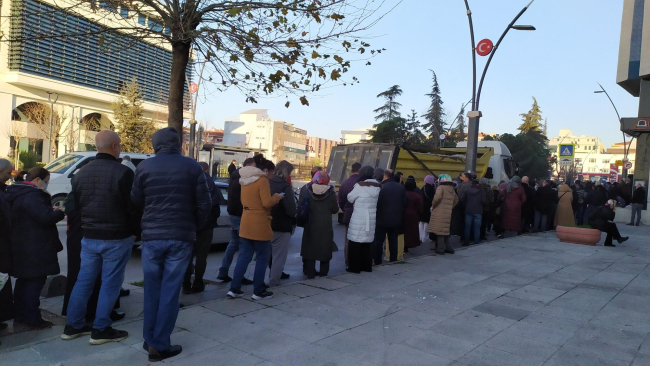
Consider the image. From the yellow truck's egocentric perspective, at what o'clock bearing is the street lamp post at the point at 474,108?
The street lamp post is roughly at 3 o'clock from the yellow truck.

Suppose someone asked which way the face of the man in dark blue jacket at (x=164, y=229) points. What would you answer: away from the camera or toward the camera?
away from the camera

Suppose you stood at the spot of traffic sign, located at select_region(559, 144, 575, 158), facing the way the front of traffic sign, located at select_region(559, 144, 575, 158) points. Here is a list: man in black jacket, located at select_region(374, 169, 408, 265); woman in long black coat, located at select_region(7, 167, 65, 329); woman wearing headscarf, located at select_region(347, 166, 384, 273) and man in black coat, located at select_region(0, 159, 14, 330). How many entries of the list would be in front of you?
4

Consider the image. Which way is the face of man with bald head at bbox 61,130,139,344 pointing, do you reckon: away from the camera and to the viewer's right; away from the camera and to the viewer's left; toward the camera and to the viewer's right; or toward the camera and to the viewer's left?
away from the camera and to the viewer's right

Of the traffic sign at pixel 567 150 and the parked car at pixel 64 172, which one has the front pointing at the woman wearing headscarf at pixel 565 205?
the traffic sign

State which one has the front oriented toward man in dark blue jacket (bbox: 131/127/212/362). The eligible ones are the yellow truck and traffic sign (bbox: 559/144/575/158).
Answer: the traffic sign

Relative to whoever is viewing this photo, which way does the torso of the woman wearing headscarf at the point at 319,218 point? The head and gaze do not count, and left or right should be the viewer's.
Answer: facing away from the viewer

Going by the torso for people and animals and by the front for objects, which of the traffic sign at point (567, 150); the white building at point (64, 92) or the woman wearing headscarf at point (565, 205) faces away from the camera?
the woman wearing headscarf

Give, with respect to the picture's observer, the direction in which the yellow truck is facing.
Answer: facing away from the viewer and to the right of the viewer

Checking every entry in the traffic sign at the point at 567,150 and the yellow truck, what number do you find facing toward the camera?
1

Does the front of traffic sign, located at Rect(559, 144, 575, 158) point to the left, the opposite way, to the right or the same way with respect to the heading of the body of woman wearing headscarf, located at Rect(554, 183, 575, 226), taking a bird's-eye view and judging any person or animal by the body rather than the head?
the opposite way

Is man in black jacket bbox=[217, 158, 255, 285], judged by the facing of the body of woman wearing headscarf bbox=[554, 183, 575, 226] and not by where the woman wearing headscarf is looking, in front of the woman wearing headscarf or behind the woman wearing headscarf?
behind

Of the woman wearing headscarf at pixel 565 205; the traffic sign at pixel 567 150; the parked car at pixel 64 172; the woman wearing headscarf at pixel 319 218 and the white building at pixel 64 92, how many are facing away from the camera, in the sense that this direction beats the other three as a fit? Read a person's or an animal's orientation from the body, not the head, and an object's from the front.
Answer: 2

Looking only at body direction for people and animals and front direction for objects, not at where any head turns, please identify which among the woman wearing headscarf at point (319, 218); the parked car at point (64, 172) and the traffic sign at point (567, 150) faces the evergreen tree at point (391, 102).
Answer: the woman wearing headscarf

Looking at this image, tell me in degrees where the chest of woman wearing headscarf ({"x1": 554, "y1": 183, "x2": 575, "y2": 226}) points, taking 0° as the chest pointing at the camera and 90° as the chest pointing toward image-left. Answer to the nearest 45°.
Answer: approximately 180°
